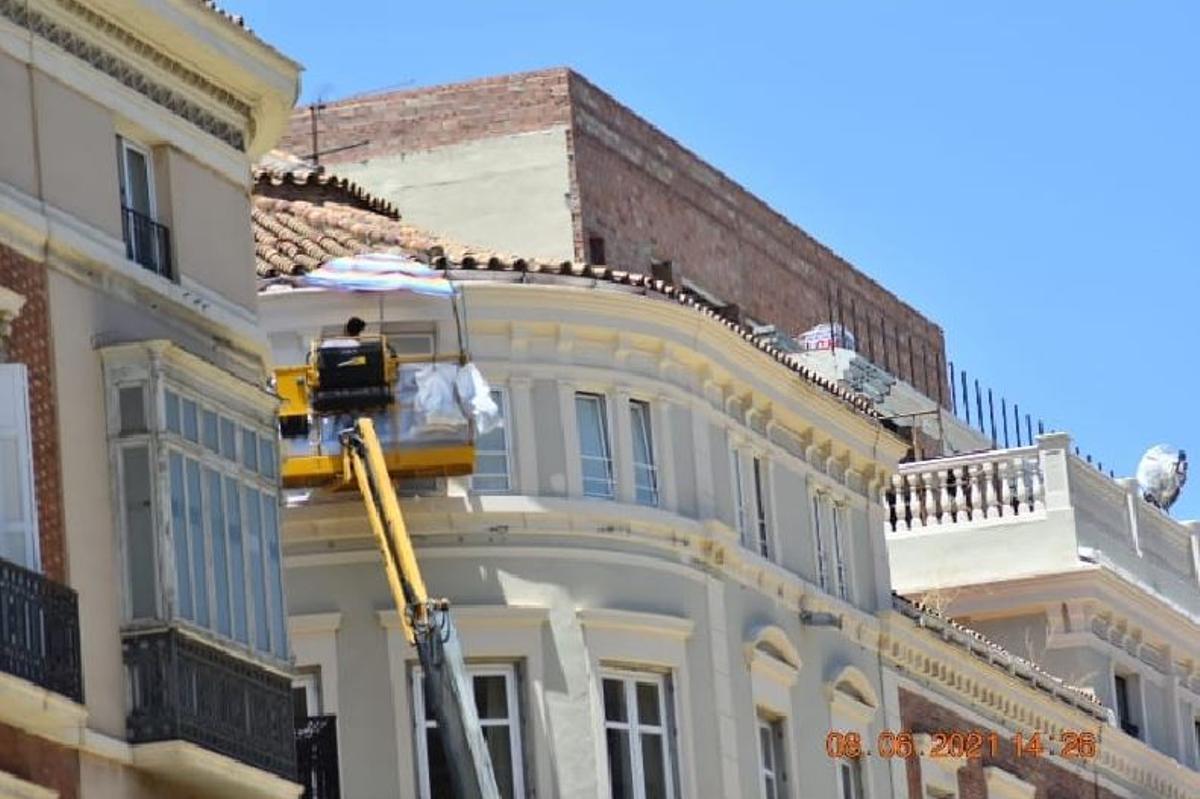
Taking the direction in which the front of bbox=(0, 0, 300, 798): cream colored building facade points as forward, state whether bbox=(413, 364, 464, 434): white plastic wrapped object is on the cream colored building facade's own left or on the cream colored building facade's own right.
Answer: on the cream colored building facade's own left

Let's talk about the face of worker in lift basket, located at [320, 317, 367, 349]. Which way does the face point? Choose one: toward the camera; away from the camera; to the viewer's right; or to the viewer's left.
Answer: away from the camera

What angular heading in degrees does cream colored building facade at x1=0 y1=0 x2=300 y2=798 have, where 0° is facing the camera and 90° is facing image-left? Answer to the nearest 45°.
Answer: approximately 315°

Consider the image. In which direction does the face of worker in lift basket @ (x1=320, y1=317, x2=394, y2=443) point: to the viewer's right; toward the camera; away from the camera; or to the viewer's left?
away from the camera

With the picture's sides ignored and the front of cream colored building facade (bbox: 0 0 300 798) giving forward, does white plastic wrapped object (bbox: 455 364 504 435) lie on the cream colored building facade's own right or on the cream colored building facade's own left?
on the cream colored building facade's own left

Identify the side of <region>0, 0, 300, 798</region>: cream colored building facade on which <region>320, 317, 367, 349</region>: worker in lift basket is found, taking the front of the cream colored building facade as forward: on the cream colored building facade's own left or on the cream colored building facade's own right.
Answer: on the cream colored building facade's own left
